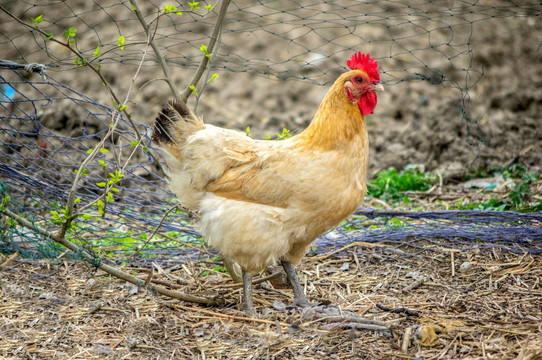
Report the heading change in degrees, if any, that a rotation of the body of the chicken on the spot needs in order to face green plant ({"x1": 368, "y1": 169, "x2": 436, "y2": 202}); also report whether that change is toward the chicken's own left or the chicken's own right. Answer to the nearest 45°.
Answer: approximately 45° to the chicken's own left

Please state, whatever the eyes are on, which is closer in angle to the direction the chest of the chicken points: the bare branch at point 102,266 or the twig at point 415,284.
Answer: the twig

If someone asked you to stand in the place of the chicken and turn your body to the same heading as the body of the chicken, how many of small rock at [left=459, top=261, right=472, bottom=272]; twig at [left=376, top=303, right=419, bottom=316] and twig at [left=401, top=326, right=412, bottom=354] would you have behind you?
0

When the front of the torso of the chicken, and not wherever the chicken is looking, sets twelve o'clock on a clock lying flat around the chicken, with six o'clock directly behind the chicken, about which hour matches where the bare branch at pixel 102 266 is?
The bare branch is roughly at 6 o'clock from the chicken.

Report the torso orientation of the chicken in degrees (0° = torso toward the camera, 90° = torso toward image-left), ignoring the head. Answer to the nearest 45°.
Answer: approximately 270°

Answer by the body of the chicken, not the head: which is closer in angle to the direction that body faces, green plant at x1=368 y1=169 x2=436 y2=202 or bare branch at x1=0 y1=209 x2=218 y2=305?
the green plant

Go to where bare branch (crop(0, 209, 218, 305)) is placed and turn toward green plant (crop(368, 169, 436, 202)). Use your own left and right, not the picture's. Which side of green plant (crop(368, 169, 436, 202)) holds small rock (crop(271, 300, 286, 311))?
right

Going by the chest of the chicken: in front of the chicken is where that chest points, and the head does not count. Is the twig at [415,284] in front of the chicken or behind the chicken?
in front

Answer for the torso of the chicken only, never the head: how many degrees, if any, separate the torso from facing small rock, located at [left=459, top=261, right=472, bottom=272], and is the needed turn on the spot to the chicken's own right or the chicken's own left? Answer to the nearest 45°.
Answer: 0° — it already faces it

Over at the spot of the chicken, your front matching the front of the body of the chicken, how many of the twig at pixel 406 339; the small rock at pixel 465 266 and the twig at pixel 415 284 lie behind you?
0

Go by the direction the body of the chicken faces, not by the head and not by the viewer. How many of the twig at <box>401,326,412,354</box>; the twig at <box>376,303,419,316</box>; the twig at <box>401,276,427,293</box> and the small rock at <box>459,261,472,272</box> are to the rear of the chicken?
0

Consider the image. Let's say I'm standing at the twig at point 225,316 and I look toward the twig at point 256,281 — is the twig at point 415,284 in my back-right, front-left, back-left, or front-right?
front-right

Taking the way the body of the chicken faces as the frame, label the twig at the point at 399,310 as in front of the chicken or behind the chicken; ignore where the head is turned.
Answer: in front

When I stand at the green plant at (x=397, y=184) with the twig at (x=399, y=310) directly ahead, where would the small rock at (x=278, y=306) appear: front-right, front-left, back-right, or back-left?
front-right
